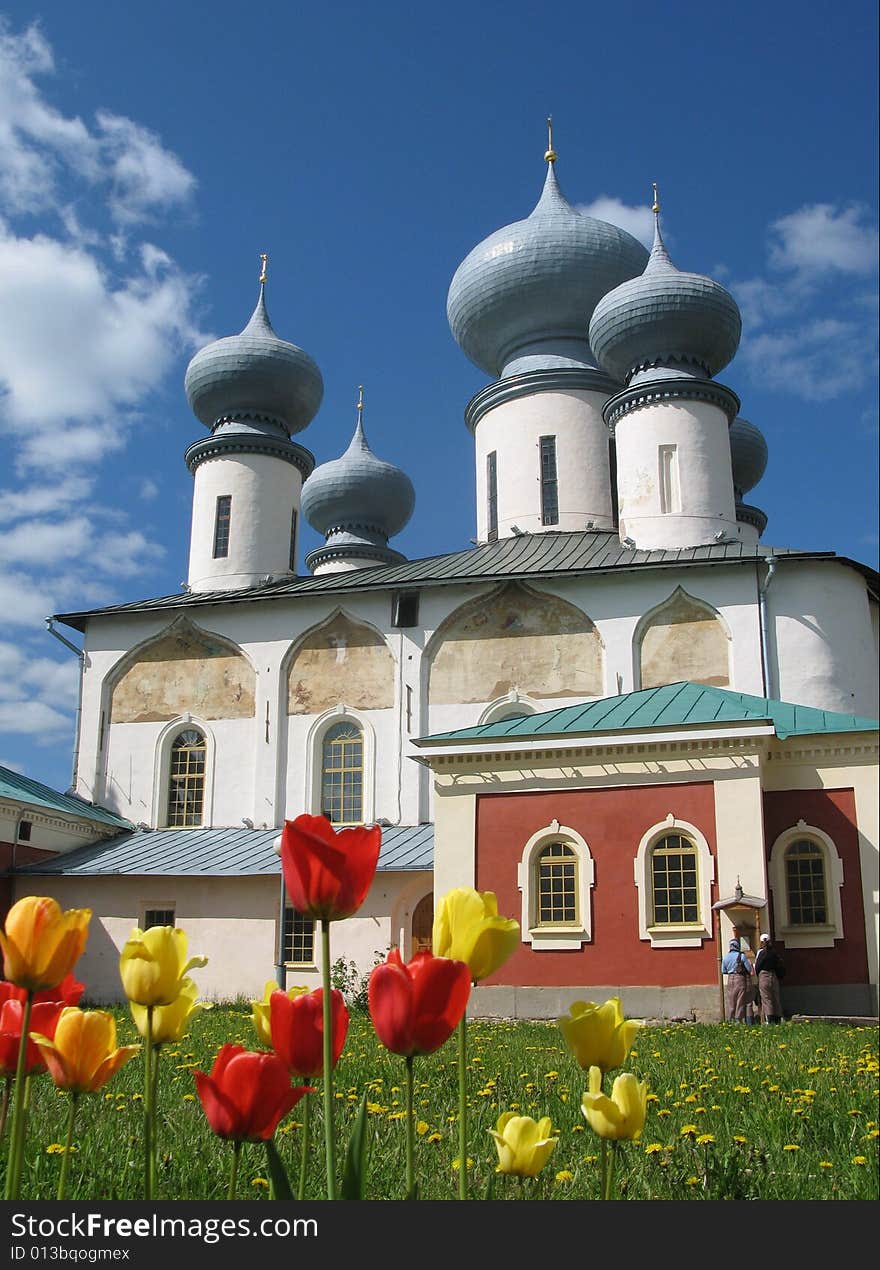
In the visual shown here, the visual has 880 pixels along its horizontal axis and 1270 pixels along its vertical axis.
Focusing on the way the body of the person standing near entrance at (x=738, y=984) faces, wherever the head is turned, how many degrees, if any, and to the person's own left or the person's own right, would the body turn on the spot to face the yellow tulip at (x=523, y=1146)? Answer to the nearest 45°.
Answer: approximately 180°

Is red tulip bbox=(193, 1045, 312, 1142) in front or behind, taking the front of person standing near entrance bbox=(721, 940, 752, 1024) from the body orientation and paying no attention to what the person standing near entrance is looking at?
behind

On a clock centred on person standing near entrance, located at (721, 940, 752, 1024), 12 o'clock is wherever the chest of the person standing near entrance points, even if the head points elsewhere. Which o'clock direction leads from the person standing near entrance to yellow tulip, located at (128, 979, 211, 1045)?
The yellow tulip is roughly at 6 o'clock from the person standing near entrance.

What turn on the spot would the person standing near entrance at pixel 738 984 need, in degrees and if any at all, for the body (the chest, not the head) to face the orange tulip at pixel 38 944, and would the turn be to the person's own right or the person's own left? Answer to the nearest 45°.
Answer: approximately 180°

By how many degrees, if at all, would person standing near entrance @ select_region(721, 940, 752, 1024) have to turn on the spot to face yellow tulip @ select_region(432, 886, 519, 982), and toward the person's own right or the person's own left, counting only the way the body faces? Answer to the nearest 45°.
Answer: approximately 180°

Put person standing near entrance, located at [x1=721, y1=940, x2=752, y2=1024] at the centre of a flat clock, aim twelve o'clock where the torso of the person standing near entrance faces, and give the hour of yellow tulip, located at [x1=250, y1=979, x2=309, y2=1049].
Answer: The yellow tulip is roughly at 6 o'clock from the person standing near entrance.

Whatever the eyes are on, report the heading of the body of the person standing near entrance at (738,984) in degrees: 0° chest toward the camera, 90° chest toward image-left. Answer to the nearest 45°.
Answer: approximately 180°

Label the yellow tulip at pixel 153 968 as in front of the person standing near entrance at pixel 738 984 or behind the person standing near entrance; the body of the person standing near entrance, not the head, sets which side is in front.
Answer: behind

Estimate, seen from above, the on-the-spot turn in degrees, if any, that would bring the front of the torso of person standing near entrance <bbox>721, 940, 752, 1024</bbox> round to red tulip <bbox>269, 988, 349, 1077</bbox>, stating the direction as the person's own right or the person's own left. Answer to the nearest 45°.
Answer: approximately 180°
